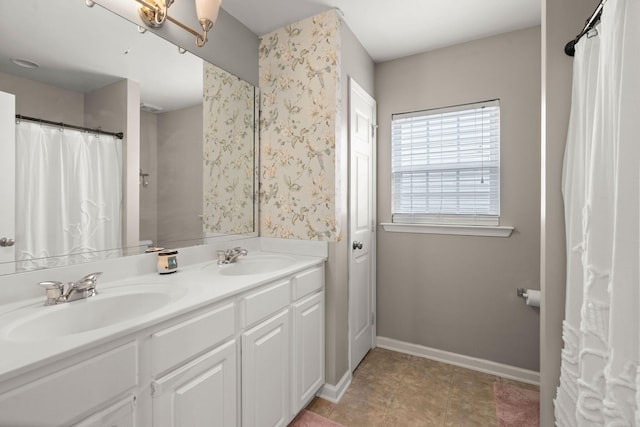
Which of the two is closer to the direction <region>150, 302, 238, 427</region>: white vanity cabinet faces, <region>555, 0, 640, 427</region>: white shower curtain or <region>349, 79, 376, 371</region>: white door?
the white shower curtain

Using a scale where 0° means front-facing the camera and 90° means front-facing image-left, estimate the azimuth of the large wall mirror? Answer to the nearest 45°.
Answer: approximately 315°

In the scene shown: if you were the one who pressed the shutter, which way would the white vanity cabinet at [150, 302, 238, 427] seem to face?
facing the viewer and to the right of the viewer

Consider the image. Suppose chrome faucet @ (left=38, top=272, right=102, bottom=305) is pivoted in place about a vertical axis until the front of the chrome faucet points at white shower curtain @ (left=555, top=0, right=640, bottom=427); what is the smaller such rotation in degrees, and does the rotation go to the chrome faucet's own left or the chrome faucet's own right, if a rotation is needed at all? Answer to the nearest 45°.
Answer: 0° — it already faces it

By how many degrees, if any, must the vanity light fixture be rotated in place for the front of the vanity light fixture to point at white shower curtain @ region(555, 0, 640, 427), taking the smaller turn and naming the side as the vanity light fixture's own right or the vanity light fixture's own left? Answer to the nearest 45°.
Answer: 0° — it already faces it

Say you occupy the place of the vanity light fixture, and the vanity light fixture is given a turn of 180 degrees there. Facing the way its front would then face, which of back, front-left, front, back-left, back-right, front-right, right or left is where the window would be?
back-right

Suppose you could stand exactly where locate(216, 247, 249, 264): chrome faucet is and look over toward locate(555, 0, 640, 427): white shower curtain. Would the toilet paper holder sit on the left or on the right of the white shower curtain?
left

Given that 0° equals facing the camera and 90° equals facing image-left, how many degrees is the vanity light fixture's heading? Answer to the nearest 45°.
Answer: approximately 315°

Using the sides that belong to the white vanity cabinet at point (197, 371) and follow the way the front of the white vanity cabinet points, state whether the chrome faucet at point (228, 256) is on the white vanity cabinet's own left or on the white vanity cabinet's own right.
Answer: on the white vanity cabinet's own left

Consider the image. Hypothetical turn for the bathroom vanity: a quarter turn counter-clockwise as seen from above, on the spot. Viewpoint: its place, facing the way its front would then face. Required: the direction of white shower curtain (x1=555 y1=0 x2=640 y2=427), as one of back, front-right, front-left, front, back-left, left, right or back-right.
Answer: right

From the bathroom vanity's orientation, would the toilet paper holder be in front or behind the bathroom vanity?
in front
